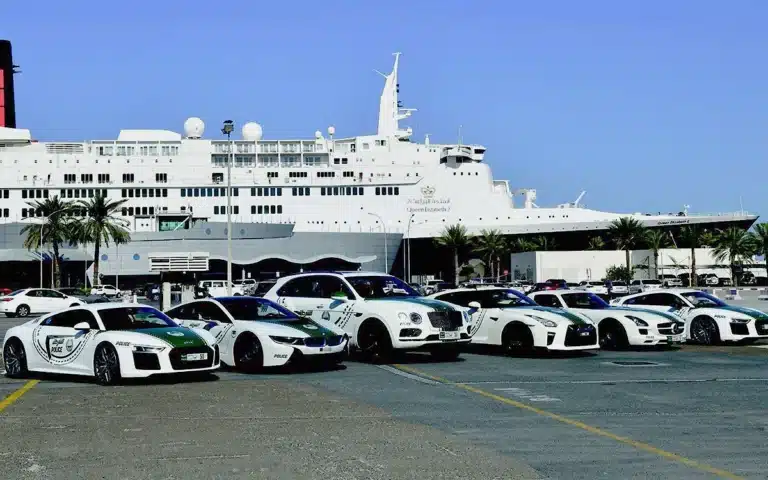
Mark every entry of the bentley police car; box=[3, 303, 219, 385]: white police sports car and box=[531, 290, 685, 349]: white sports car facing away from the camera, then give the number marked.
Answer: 0

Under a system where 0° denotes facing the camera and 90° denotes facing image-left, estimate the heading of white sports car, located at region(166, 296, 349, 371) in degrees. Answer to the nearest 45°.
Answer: approximately 315°

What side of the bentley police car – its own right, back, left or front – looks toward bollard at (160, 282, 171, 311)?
back

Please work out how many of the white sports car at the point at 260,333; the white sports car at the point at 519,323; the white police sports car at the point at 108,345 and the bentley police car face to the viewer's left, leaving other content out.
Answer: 0

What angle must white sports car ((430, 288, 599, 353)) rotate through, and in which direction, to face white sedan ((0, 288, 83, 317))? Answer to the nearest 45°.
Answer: approximately 180°

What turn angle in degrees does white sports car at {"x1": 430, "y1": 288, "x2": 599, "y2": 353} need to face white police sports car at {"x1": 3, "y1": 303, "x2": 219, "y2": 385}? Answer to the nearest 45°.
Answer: approximately 90° to its right

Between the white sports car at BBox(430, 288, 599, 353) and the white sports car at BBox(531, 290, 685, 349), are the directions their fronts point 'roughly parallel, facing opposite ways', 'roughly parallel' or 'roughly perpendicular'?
roughly parallel

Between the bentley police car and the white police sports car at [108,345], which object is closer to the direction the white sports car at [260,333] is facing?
the bentley police car

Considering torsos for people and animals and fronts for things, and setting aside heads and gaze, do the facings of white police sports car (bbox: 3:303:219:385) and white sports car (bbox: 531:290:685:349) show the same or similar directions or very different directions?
same or similar directions

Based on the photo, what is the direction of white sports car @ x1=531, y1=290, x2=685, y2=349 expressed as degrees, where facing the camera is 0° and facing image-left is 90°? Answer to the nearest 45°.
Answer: approximately 315°

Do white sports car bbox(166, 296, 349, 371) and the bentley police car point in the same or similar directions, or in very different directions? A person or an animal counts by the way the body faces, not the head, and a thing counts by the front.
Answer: same or similar directions

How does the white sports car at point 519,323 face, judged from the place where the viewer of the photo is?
facing the viewer and to the right of the viewer

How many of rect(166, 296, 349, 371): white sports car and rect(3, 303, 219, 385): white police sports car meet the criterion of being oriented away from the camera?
0

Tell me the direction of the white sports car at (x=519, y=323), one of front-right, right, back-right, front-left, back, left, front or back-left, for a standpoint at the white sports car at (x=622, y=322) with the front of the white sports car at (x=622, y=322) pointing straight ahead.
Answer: right

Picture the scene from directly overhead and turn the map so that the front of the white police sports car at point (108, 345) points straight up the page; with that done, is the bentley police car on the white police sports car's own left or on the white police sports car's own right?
on the white police sports car's own left
